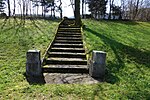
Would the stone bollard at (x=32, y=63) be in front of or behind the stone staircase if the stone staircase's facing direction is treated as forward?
in front

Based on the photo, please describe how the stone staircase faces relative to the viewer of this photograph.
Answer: facing the viewer

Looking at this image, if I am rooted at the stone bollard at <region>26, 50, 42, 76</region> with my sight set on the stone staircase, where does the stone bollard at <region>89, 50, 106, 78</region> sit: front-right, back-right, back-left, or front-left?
front-right

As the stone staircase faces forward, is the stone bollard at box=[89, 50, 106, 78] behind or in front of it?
in front
